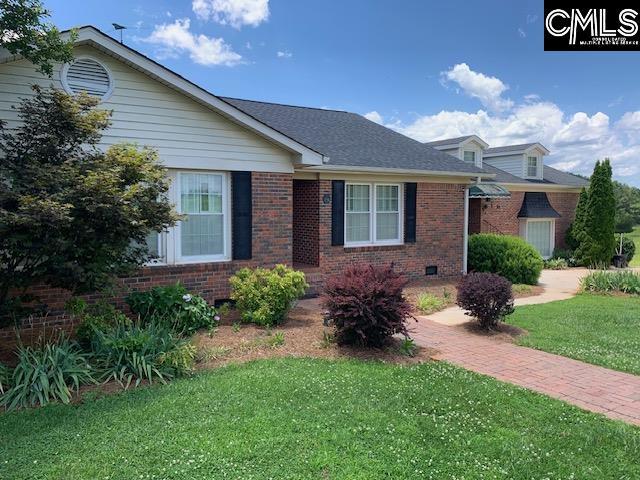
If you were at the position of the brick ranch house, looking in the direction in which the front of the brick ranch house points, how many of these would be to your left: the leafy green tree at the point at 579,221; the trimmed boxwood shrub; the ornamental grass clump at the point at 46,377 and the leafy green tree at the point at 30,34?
2

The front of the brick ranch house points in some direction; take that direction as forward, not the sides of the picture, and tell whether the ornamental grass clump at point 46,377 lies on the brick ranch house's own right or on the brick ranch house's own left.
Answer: on the brick ranch house's own right

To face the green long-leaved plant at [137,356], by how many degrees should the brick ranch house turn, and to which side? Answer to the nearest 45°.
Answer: approximately 45° to its right

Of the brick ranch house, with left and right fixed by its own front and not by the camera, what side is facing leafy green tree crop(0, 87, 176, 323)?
right

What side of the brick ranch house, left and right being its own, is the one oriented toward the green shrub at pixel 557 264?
left

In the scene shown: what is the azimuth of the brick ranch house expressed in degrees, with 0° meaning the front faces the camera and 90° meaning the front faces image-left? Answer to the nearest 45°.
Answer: approximately 315°

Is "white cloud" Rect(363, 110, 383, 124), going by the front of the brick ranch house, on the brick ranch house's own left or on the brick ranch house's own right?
on the brick ranch house's own left

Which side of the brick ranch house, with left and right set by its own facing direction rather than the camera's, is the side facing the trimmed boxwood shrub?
left

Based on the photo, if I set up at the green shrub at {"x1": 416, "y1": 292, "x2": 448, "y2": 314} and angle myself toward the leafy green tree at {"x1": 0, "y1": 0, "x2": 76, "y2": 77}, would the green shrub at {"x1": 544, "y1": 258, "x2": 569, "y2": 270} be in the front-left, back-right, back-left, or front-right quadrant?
back-right

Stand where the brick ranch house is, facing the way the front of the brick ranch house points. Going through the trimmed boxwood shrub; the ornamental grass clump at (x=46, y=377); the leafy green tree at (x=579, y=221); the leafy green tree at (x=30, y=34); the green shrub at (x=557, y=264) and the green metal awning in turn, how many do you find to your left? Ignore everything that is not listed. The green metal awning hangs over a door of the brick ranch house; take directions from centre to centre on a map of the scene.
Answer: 4

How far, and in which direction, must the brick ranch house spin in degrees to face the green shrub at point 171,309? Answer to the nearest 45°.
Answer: approximately 90° to its right

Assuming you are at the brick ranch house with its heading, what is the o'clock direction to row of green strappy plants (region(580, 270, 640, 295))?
The row of green strappy plants is roughly at 10 o'clock from the brick ranch house.
